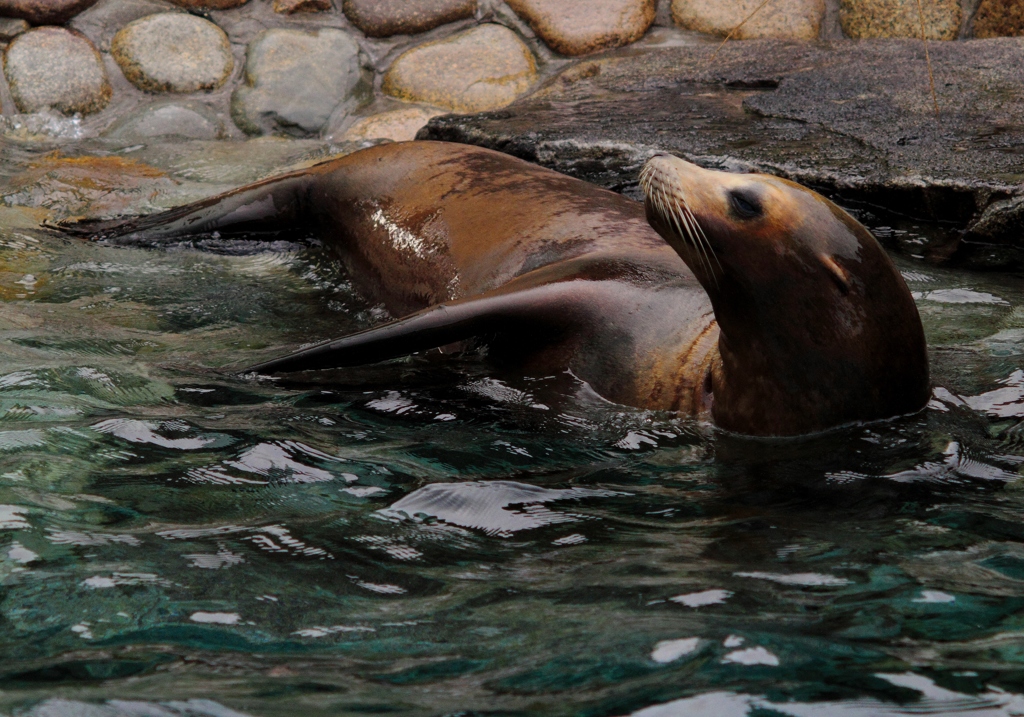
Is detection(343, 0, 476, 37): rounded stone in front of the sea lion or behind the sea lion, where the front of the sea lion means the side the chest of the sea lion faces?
behind

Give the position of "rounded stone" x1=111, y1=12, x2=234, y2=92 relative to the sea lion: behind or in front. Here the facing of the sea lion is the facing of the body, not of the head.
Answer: behind

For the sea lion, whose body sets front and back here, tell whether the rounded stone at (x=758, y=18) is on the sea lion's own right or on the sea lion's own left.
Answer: on the sea lion's own left

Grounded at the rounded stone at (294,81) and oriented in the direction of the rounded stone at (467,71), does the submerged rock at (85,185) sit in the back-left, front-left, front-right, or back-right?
back-right

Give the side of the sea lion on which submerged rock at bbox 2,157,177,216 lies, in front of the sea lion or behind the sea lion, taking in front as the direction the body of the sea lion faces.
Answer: behind

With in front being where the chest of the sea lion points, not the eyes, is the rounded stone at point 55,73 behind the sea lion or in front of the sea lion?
behind

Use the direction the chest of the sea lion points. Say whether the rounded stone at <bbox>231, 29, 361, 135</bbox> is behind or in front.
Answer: behind

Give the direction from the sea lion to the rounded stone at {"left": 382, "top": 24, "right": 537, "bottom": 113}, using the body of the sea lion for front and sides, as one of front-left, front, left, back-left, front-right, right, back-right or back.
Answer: back-left

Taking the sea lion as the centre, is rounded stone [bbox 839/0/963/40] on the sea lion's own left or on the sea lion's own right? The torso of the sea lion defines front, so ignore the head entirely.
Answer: on the sea lion's own left

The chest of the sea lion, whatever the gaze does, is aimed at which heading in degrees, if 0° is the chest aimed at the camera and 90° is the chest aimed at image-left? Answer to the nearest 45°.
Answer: approximately 315°

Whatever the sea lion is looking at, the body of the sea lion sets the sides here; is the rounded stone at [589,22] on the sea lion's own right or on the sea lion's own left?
on the sea lion's own left
